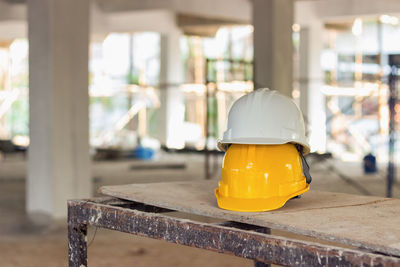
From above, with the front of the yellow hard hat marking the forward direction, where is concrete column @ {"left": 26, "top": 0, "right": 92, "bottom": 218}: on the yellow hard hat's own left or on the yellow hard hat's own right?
on the yellow hard hat's own right

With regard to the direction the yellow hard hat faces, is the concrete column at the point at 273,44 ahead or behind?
behind

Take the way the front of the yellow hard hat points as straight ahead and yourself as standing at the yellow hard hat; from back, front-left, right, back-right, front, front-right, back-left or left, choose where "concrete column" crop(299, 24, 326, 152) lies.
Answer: back-right

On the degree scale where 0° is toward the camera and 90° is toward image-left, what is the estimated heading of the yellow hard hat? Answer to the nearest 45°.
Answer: approximately 45°

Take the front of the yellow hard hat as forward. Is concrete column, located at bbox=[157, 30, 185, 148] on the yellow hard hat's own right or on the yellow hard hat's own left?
on the yellow hard hat's own right
